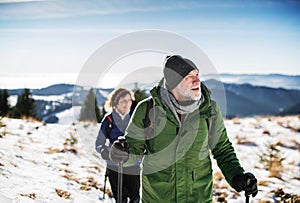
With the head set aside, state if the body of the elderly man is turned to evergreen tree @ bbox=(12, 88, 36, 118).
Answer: no

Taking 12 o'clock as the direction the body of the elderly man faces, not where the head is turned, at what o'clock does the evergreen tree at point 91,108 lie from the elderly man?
The evergreen tree is roughly at 5 o'clock from the elderly man.

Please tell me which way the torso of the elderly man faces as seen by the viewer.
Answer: toward the camera

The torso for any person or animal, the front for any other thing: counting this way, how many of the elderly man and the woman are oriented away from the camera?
0

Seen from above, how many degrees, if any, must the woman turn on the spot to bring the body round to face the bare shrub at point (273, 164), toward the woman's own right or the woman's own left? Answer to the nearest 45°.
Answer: approximately 90° to the woman's own left

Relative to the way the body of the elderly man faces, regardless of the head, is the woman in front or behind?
behind

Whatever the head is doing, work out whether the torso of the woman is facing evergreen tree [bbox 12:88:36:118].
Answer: no

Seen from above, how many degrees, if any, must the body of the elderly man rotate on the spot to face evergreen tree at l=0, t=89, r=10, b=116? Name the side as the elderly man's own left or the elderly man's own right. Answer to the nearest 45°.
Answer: approximately 135° to the elderly man's own right
